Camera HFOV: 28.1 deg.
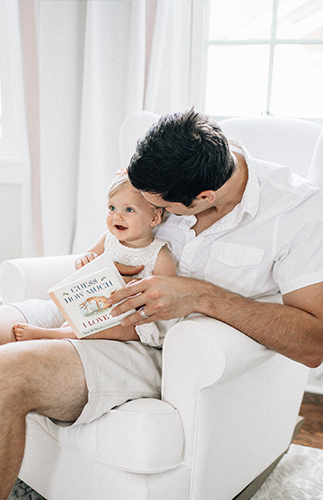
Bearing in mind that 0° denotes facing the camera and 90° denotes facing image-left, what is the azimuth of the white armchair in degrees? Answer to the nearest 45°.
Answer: approximately 45°

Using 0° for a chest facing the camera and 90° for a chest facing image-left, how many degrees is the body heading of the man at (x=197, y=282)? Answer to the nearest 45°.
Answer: approximately 45°

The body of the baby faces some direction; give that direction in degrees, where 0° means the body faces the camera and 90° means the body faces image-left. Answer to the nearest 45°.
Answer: approximately 45°
